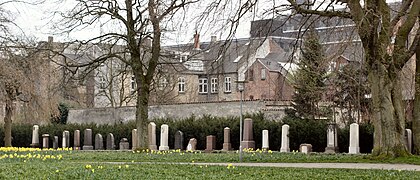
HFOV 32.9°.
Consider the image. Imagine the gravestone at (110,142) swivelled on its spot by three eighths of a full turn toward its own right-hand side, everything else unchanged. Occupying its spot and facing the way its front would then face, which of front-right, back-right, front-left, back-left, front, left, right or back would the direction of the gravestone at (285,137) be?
back

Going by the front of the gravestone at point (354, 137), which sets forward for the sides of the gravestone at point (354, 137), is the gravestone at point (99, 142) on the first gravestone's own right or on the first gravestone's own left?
on the first gravestone's own right

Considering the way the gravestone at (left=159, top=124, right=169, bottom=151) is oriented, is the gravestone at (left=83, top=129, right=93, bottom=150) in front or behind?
behind

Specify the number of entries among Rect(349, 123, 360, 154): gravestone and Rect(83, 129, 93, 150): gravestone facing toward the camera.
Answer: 2

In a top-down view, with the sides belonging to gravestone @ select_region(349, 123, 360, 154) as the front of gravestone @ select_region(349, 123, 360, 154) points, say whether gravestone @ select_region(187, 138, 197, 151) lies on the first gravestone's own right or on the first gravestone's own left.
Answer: on the first gravestone's own right

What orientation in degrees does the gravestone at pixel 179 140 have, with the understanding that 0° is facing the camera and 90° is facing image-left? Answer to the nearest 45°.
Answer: approximately 0°

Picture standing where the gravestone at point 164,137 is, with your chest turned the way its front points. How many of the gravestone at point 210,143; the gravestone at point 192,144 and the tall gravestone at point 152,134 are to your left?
2
